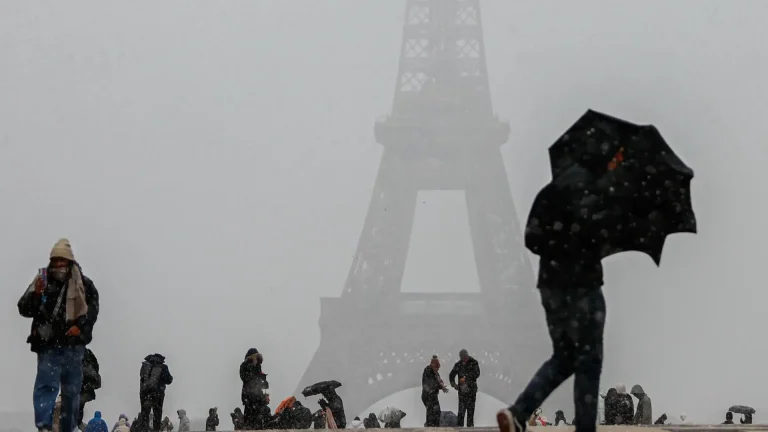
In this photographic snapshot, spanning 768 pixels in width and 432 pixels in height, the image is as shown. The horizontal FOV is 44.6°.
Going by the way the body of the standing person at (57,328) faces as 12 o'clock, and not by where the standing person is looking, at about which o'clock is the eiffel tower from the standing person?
The eiffel tower is roughly at 7 o'clock from the standing person.

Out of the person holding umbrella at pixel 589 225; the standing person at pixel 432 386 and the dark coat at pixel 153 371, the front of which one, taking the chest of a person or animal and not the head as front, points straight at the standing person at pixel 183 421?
the dark coat

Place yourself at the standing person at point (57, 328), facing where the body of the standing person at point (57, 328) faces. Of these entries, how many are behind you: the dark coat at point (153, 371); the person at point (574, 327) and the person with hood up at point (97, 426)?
2
